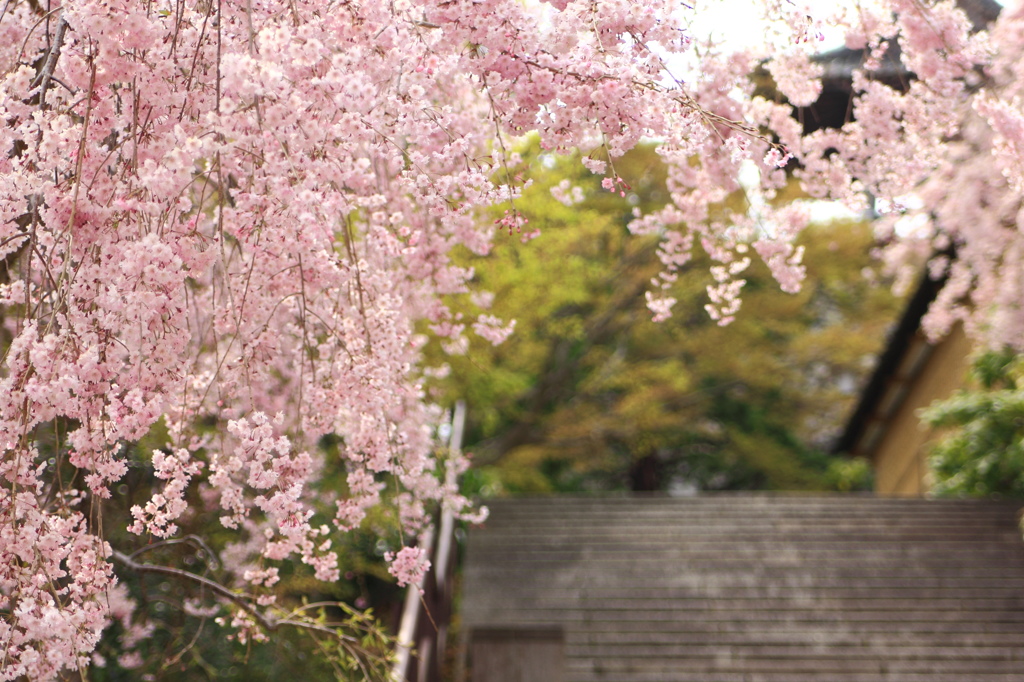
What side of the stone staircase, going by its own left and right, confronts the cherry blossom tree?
front

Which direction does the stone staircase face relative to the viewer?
toward the camera
